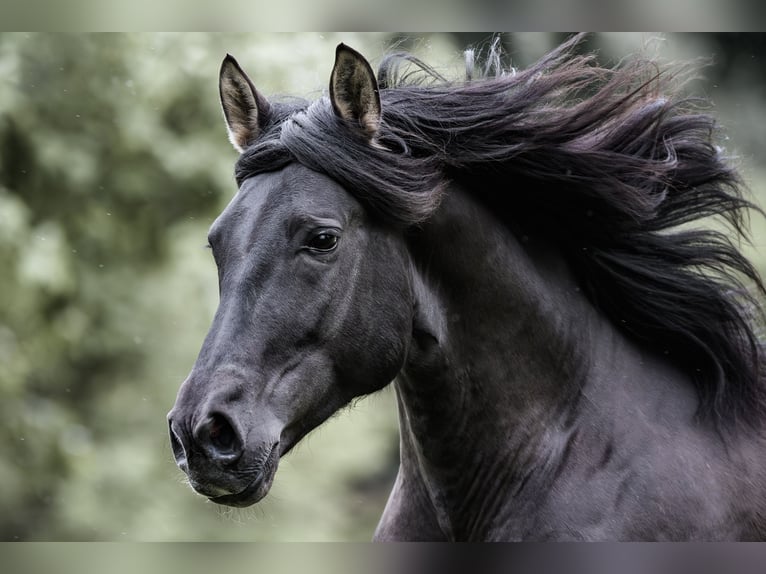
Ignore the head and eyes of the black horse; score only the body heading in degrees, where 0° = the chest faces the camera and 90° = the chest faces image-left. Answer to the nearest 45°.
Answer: approximately 45°
